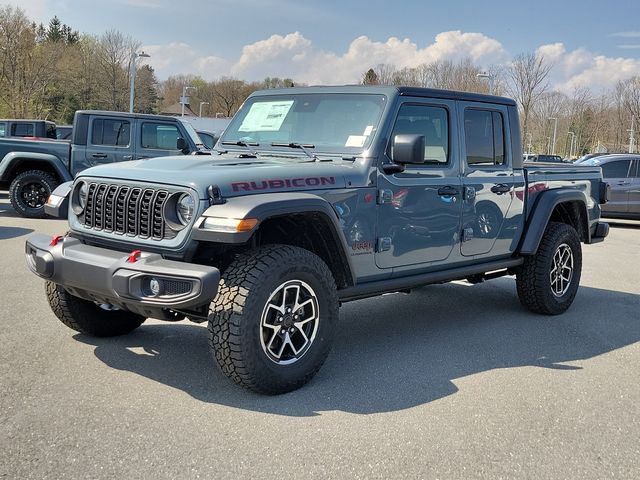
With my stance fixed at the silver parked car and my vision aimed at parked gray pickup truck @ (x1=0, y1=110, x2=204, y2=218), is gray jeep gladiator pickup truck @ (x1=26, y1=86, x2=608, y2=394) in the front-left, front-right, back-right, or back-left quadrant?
front-left

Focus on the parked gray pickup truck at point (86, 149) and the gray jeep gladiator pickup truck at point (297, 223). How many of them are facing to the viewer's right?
1

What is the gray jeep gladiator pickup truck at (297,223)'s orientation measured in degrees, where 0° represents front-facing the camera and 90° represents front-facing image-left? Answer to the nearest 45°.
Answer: approximately 45°

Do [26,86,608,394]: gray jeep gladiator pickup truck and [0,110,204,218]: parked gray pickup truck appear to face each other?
no

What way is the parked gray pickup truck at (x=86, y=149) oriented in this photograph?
to the viewer's right

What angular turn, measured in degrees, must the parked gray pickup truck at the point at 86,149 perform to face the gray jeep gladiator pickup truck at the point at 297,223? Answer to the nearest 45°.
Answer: approximately 90° to its right

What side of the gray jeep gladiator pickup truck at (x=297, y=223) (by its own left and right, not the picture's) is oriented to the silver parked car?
back

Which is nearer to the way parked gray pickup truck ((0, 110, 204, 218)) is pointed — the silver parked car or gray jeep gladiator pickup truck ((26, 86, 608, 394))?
the silver parked car

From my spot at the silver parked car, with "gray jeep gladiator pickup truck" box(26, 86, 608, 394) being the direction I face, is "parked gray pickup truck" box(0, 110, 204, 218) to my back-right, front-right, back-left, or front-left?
front-right

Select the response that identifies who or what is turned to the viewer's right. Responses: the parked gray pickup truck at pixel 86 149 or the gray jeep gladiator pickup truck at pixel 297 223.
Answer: the parked gray pickup truck

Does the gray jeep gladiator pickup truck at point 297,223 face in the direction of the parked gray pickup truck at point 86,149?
no

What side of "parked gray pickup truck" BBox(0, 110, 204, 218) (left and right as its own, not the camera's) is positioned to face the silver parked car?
front
